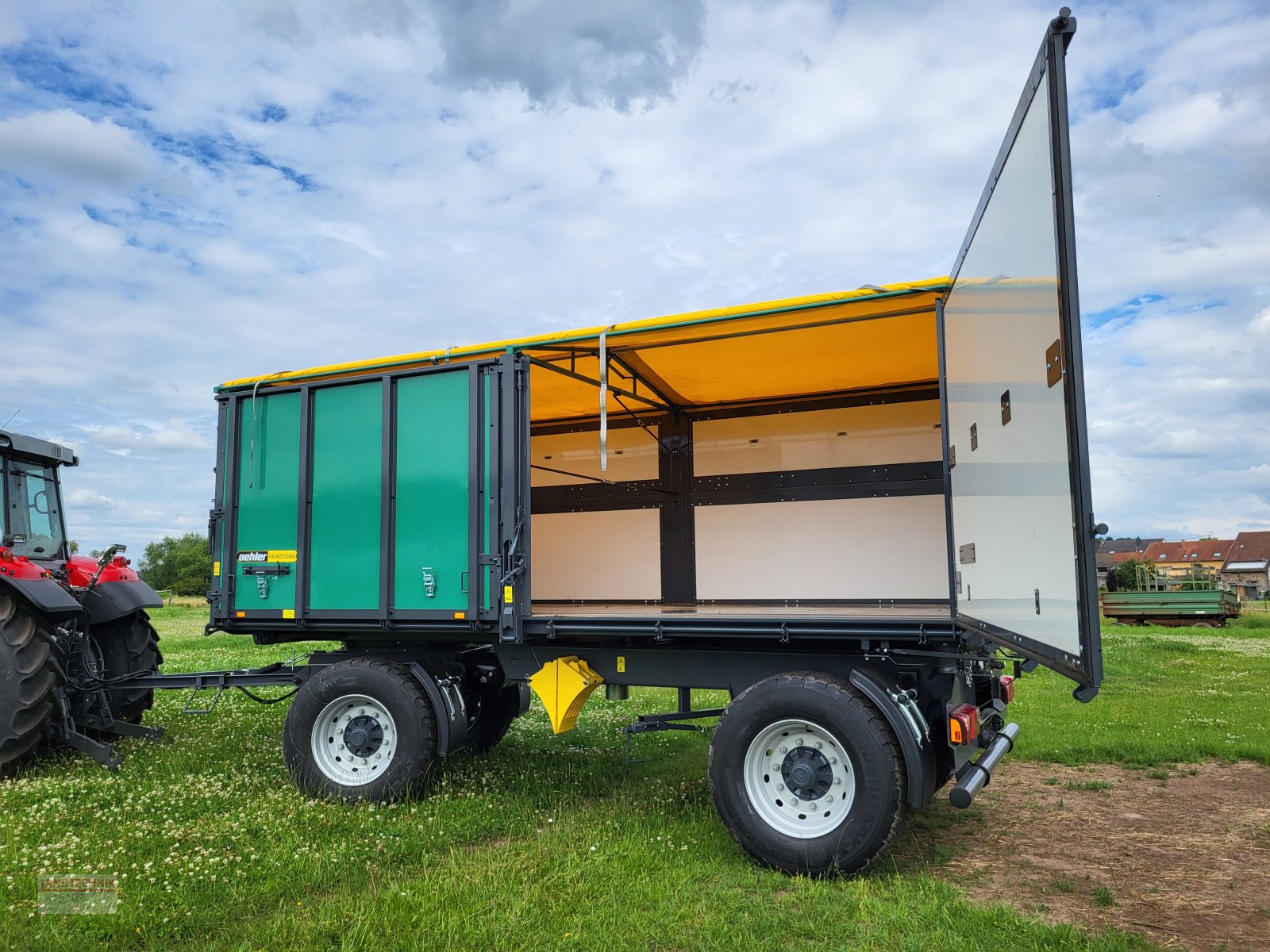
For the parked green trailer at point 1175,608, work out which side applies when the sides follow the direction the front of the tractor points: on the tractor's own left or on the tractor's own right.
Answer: on the tractor's own right

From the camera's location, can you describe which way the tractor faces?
facing away from the viewer and to the left of the viewer

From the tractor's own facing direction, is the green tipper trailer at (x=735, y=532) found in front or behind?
behind
